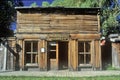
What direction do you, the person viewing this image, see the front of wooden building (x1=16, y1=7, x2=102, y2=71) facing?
facing the viewer

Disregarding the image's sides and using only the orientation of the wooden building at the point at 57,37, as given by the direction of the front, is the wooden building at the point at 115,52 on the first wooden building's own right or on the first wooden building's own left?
on the first wooden building's own left
